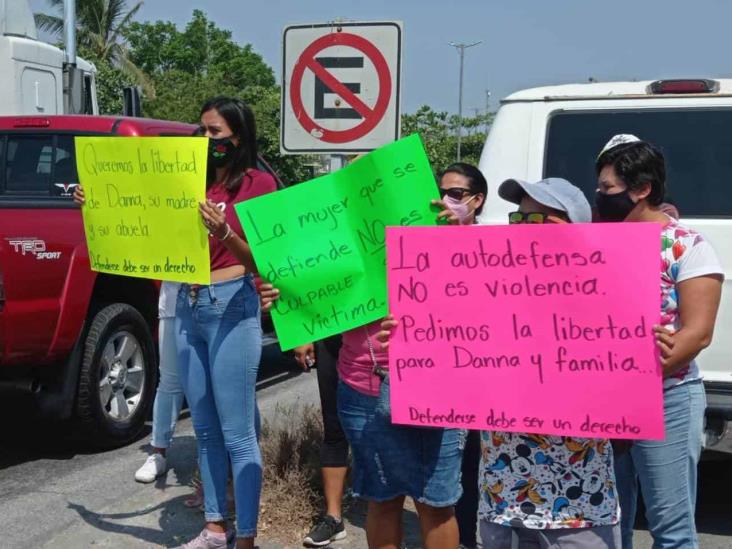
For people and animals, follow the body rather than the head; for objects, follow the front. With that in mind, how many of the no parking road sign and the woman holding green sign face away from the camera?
0

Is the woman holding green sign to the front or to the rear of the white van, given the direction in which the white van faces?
to the rear

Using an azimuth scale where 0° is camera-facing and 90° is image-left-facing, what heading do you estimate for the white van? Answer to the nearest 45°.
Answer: approximately 180°

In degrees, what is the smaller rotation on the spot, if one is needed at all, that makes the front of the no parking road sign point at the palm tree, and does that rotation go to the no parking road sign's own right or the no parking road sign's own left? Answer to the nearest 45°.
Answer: approximately 180°

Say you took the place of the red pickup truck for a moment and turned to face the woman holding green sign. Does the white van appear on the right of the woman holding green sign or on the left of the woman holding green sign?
left

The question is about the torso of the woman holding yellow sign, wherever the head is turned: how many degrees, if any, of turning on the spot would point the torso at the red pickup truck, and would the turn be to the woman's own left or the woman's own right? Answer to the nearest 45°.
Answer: approximately 90° to the woman's own right

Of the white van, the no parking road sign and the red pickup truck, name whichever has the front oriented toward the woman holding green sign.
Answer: the no parking road sign

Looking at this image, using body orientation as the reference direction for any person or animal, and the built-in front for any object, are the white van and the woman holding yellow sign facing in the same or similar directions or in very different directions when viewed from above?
very different directions

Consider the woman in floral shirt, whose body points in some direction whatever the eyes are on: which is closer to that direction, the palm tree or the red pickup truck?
the red pickup truck

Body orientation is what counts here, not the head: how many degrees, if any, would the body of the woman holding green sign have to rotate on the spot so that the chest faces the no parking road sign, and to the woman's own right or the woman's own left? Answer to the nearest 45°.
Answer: approximately 135° to the woman's own right

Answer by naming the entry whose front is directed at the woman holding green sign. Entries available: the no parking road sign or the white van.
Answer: the no parking road sign

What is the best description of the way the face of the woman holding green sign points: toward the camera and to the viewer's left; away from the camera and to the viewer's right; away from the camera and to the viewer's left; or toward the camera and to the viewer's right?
toward the camera and to the viewer's left

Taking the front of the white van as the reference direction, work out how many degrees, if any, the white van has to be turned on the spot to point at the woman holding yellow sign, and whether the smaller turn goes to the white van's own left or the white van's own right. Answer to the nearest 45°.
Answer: approximately 135° to the white van's own left
